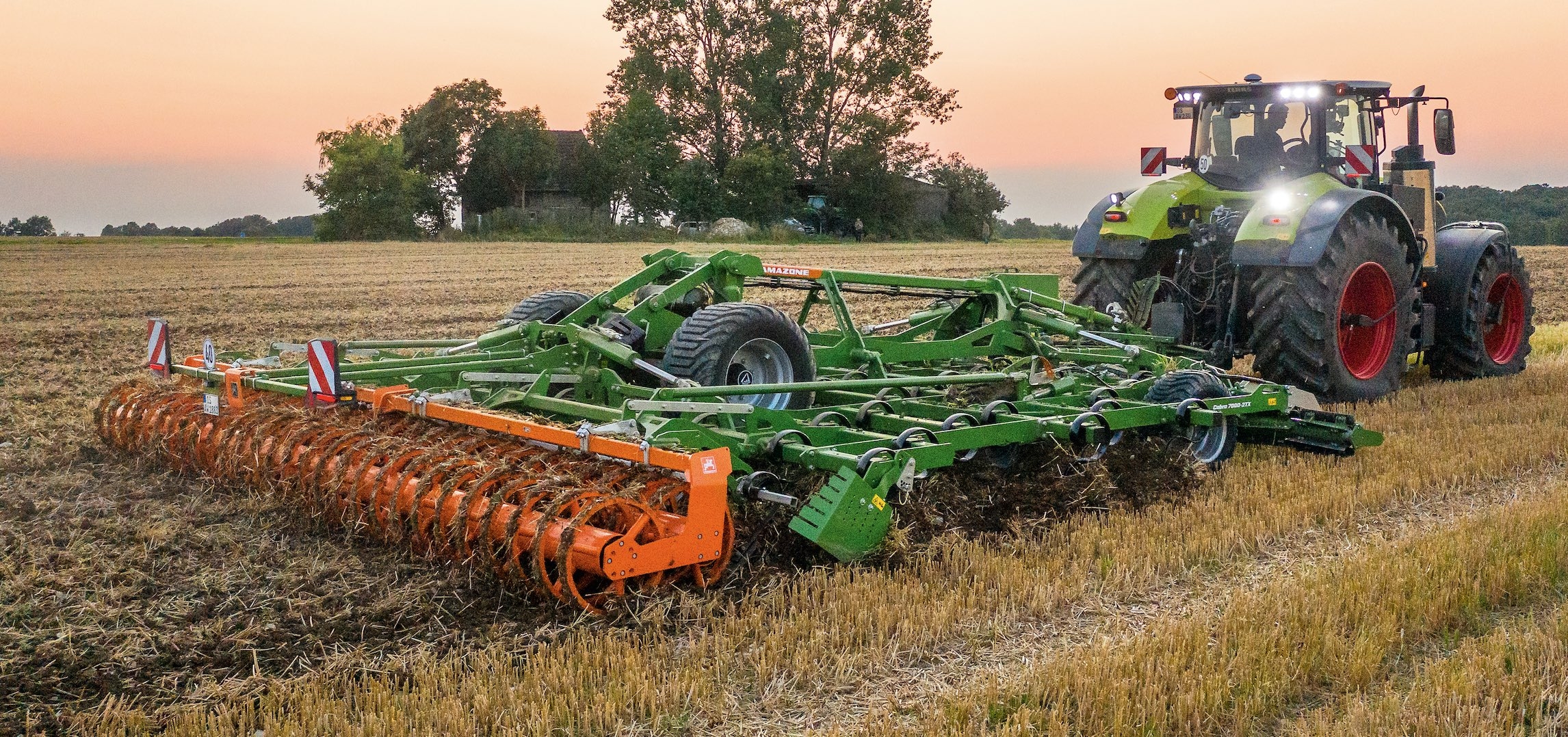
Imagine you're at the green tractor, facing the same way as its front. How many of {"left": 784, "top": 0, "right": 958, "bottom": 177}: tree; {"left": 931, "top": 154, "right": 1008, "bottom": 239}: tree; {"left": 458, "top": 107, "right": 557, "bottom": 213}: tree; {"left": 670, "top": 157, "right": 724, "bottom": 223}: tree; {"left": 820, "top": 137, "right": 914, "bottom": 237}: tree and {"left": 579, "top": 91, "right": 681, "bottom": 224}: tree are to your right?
0

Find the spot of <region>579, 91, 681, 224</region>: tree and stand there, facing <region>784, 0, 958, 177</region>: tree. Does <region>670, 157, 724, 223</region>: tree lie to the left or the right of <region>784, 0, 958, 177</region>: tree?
right

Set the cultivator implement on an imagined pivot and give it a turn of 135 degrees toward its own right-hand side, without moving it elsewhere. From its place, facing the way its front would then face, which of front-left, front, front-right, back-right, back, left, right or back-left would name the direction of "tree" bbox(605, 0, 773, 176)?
back

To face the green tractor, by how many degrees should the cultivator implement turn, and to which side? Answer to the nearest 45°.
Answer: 0° — it already faces it

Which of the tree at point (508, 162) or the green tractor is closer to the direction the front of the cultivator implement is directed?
the green tractor

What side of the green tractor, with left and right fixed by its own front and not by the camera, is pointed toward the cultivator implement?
back

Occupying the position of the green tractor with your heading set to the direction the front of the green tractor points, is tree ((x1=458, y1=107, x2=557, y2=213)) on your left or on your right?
on your left

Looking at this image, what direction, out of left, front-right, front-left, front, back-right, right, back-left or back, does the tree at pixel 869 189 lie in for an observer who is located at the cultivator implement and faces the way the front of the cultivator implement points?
front-left

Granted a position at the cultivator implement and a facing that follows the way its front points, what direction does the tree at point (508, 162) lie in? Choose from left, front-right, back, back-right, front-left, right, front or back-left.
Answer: front-left

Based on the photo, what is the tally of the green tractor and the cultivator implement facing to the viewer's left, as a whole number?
0

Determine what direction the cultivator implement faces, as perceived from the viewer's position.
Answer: facing away from the viewer and to the right of the viewer

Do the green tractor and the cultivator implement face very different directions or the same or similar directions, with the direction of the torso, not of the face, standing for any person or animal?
same or similar directions

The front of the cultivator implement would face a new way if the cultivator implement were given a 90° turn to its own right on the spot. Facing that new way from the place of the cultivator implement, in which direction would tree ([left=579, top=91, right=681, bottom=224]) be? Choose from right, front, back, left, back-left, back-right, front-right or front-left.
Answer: back-left

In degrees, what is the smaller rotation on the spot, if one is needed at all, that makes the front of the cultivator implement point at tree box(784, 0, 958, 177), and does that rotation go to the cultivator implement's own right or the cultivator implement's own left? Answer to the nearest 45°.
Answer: approximately 45° to the cultivator implement's own left
